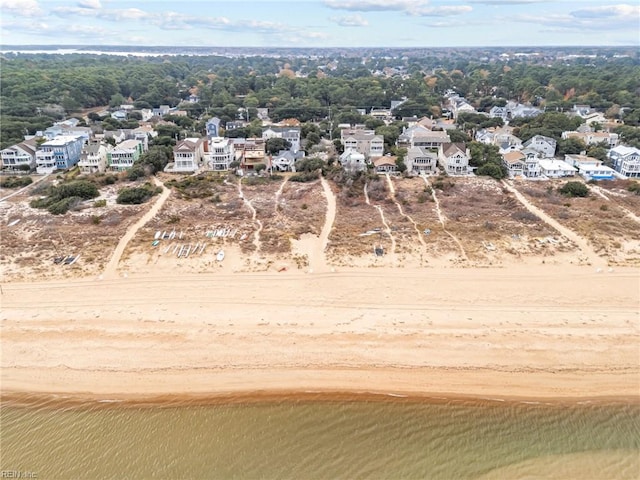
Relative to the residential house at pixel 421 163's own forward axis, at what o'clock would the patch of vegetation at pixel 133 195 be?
The patch of vegetation is roughly at 2 o'clock from the residential house.

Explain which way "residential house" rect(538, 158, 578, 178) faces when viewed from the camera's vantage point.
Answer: facing the viewer

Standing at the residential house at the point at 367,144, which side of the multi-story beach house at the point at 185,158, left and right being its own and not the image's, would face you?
left

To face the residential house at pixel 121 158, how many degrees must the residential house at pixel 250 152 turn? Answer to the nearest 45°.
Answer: approximately 90° to its right

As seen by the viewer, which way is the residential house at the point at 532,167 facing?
toward the camera

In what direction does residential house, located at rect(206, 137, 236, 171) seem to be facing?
toward the camera

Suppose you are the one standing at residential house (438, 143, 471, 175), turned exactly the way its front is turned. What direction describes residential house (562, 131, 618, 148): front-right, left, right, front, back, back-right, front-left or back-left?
back-left

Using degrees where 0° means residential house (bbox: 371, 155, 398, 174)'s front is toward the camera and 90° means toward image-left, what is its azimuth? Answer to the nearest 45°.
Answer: approximately 0°

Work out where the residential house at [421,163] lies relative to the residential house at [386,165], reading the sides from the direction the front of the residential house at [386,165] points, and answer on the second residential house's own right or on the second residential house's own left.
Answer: on the second residential house's own left

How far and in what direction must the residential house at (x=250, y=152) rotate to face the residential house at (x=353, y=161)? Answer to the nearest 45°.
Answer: approximately 45° to its left

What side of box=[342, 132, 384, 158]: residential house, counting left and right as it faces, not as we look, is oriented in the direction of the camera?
front
